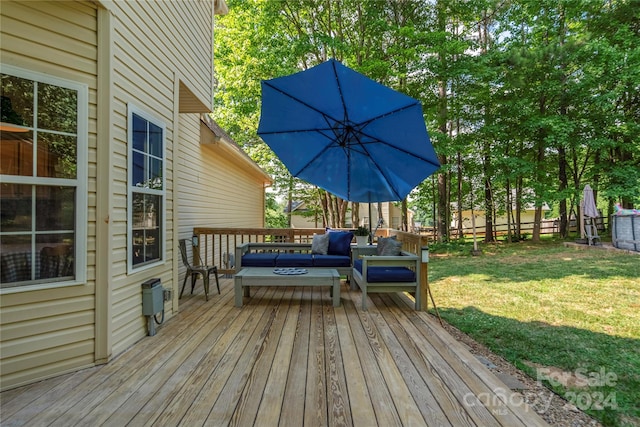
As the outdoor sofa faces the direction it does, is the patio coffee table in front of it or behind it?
in front

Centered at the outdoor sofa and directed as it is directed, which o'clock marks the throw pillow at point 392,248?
The throw pillow is roughly at 10 o'clock from the outdoor sofa.

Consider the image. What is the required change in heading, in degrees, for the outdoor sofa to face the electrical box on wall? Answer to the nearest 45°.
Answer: approximately 45° to its right

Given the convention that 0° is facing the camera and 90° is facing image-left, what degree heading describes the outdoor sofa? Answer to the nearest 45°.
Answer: approximately 0°

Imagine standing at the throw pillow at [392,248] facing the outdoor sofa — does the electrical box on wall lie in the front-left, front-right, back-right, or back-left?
front-left
